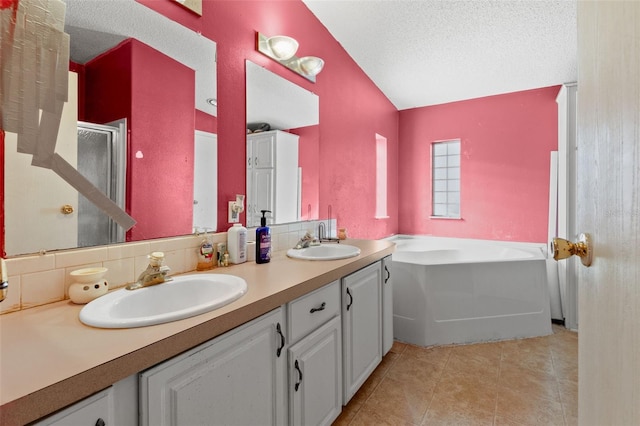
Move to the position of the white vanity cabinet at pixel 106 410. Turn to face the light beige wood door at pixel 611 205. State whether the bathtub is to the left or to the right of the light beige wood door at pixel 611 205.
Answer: left

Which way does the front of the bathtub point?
toward the camera

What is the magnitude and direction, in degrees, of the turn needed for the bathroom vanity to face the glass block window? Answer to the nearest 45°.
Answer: approximately 90° to its left

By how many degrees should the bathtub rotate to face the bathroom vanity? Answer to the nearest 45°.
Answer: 0° — it already faces it

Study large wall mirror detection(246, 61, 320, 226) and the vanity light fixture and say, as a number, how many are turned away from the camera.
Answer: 0

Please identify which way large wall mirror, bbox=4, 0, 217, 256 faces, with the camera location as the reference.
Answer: facing the viewer and to the right of the viewer

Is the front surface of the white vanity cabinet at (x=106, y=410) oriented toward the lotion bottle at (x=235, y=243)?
no

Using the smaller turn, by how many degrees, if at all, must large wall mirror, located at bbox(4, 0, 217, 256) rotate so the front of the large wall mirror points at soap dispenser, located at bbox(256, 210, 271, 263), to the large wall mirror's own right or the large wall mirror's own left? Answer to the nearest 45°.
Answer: approximately 45° to the large wall mirror's own left

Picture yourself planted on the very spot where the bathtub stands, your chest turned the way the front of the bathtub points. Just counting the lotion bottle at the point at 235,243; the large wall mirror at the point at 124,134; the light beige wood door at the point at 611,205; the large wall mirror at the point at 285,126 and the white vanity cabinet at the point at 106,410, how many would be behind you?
0

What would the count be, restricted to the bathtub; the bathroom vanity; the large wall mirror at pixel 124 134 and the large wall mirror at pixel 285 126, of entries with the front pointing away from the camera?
0

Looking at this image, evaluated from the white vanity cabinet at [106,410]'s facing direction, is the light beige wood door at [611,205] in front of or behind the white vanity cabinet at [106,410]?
in front

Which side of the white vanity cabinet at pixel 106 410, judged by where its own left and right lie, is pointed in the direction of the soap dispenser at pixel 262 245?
left

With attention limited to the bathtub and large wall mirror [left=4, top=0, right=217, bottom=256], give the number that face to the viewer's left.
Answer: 0

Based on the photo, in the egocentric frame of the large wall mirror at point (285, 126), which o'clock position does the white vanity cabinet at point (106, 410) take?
The white vanity cabinet is roughly at 2 o'clock from the large wall mirror.
